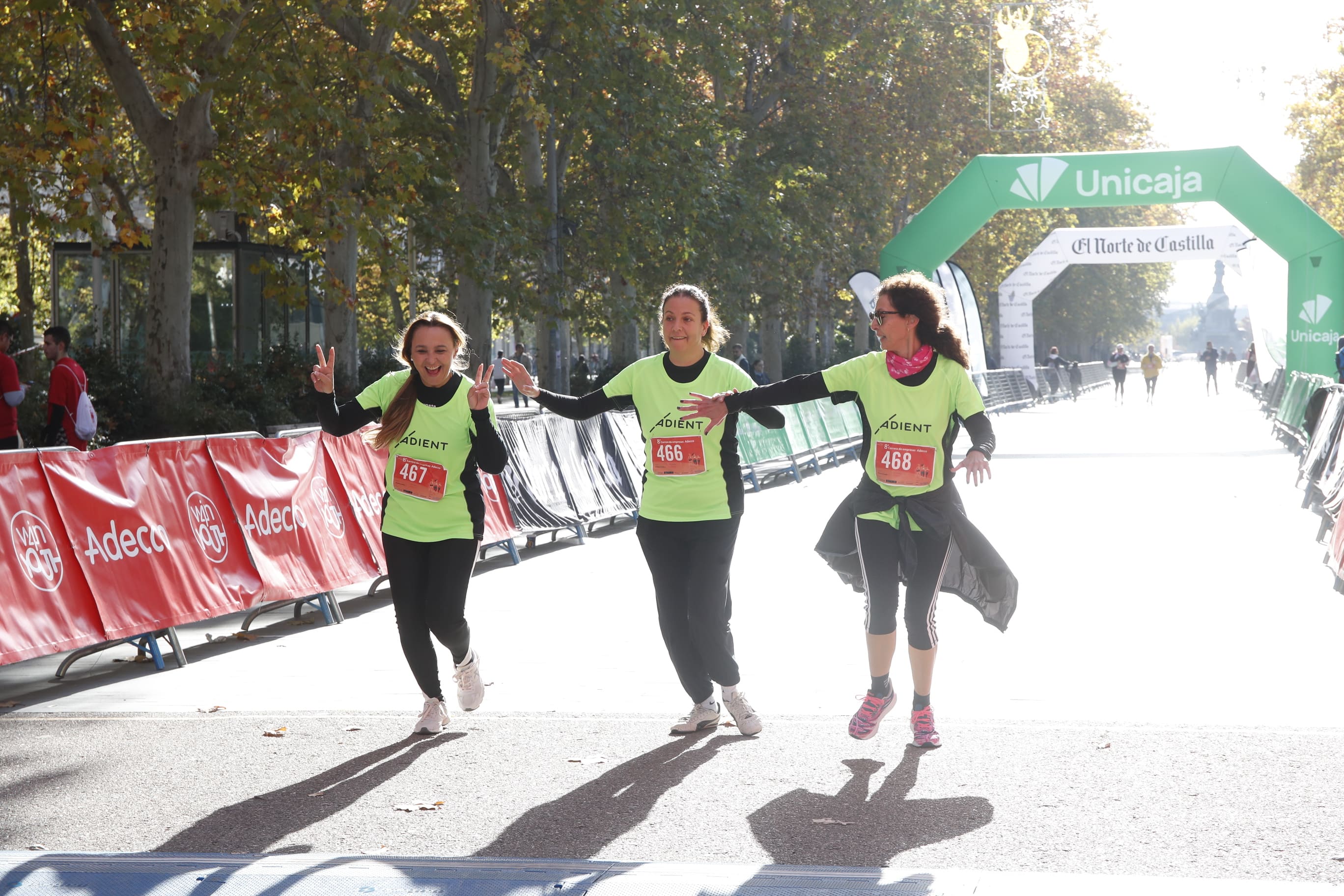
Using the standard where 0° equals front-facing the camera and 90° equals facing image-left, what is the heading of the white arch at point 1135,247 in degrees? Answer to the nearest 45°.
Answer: approximately 0°

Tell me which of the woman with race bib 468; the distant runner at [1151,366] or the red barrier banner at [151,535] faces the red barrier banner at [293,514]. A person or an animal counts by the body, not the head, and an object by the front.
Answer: the distant runner

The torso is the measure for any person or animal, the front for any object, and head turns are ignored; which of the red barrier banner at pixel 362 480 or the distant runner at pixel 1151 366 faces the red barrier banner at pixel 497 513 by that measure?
the distant runner

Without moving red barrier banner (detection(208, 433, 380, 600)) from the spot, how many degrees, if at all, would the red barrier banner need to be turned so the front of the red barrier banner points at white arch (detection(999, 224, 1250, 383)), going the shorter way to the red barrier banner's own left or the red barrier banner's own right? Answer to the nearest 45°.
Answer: approximately 90° to the red barrier banner's own left

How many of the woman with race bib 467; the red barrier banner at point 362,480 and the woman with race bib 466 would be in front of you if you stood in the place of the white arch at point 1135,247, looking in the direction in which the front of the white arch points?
3

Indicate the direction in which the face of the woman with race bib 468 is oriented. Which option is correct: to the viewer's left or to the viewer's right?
to the viewer's left

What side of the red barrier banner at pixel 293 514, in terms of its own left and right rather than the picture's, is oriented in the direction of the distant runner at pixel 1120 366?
left

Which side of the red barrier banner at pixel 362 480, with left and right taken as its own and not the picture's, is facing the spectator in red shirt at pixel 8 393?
back

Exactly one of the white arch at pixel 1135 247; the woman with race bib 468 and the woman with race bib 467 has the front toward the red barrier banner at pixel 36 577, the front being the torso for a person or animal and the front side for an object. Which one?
the white arch

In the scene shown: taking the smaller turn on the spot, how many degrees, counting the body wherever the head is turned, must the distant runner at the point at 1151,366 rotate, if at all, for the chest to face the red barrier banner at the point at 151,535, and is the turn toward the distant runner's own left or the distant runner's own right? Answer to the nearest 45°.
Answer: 0° — they already face it

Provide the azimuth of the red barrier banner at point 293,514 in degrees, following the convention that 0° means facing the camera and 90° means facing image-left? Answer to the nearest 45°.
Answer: approximately 315°
